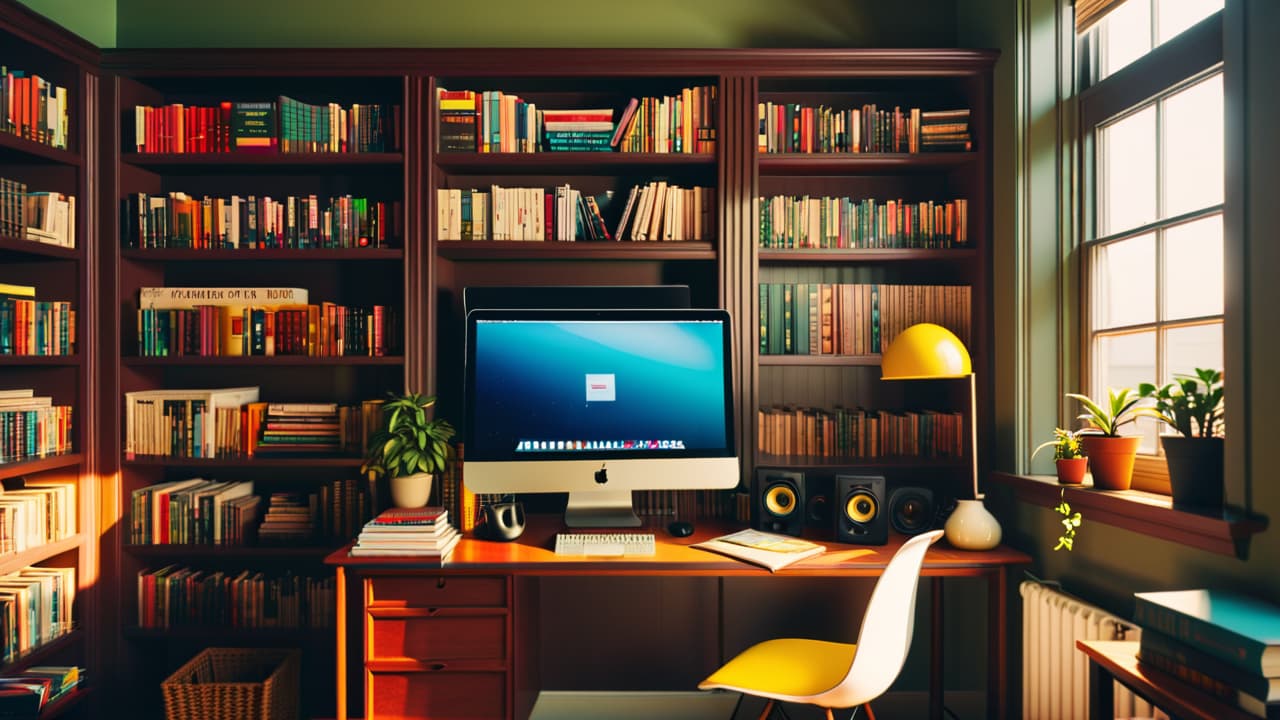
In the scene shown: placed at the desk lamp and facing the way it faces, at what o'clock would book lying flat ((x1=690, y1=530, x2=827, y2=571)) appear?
The book lying flat is roughly at 11 o'clock from the desk lamp.

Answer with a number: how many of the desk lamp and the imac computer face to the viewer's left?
1

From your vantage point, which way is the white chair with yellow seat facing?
to the viewer's left

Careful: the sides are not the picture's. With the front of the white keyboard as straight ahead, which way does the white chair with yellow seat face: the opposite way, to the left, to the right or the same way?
to the right

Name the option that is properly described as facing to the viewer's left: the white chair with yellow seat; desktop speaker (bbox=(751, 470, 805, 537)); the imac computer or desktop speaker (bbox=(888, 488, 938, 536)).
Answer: the white chair with yellow seat

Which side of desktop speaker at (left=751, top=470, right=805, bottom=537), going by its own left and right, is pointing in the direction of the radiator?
left

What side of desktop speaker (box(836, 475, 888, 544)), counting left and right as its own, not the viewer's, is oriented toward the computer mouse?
right

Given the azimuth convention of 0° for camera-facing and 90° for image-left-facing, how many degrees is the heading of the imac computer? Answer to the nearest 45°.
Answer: approximately 0°

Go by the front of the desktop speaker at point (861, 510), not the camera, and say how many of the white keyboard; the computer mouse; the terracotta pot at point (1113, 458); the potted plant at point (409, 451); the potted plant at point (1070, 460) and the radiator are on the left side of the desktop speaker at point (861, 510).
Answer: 3

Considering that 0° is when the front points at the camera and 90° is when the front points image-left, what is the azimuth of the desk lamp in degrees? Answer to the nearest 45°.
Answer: approximately 90°

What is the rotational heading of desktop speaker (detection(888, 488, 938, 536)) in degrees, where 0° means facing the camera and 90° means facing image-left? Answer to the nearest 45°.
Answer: approximately 0°

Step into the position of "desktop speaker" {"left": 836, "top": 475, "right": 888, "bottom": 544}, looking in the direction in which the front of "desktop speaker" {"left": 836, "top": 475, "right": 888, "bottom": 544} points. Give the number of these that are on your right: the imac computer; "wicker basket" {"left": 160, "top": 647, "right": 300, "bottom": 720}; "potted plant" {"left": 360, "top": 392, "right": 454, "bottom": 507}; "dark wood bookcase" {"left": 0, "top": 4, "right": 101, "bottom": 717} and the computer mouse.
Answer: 5

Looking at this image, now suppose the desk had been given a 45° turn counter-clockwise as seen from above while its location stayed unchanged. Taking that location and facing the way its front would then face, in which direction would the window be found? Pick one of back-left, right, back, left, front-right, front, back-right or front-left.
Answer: front-left
